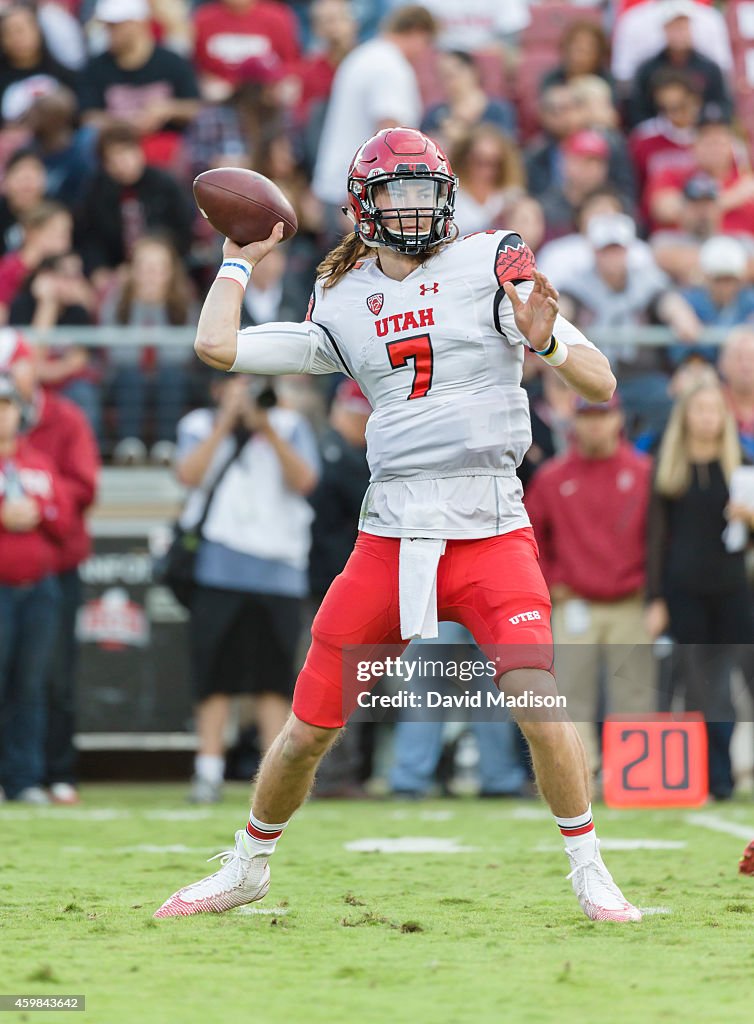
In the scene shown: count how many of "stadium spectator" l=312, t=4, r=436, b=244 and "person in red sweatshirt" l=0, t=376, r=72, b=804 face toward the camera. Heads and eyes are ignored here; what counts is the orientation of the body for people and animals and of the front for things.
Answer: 1

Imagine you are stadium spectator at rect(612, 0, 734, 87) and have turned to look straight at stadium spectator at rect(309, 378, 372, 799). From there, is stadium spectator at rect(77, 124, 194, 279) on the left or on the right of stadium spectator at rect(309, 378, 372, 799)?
right

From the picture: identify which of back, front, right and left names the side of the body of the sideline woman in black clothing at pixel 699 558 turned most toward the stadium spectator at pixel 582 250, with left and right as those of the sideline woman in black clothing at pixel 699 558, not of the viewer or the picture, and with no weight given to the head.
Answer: back

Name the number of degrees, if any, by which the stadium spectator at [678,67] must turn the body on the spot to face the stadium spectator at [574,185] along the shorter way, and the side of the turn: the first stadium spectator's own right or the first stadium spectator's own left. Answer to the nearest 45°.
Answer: approximately 45° to the first stadium spectator's own right

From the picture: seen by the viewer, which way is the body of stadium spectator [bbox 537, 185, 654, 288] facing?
toward the camera

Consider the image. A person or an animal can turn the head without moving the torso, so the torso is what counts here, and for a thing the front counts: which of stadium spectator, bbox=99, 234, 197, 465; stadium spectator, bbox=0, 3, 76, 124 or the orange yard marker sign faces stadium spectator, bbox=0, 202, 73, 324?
stadium spectator, bbox=0, 3, 76, 124

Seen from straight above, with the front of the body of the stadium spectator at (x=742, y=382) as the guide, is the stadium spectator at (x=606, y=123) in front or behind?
behind

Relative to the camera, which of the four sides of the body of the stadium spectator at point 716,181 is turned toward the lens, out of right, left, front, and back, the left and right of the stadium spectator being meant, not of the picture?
front

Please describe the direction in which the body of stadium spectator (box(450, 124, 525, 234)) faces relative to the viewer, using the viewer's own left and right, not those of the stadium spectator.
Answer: facing the viewer
